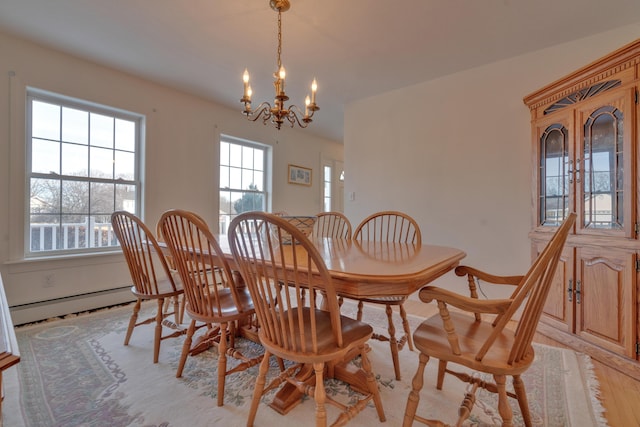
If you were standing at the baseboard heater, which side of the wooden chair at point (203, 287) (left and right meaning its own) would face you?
left

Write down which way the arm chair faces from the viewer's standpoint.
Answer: facing away from the viewer and to the left of the viewer

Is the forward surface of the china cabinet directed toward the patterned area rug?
yes

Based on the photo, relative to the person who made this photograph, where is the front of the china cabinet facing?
facing the viewer and to the left of the viewer

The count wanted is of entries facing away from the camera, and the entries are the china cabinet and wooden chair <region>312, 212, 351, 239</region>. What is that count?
0

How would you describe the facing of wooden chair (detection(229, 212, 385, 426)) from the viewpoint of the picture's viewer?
facing away from the viewer and to the right of the viewer

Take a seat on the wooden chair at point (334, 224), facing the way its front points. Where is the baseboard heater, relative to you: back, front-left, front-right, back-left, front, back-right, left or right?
front-right

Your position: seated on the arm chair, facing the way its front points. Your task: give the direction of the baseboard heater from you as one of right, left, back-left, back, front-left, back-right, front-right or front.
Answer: front-left

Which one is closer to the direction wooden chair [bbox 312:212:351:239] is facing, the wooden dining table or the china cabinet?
the wooden dining table

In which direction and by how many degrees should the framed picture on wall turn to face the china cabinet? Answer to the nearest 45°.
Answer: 0° — it already faces it

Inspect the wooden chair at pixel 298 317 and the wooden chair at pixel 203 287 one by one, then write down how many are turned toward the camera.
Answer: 0

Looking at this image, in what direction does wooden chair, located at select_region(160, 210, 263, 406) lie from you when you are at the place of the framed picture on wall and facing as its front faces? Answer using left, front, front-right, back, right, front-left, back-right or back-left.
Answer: front-right

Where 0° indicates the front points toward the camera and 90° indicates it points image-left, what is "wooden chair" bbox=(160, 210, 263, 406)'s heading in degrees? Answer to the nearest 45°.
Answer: approximately 225°
